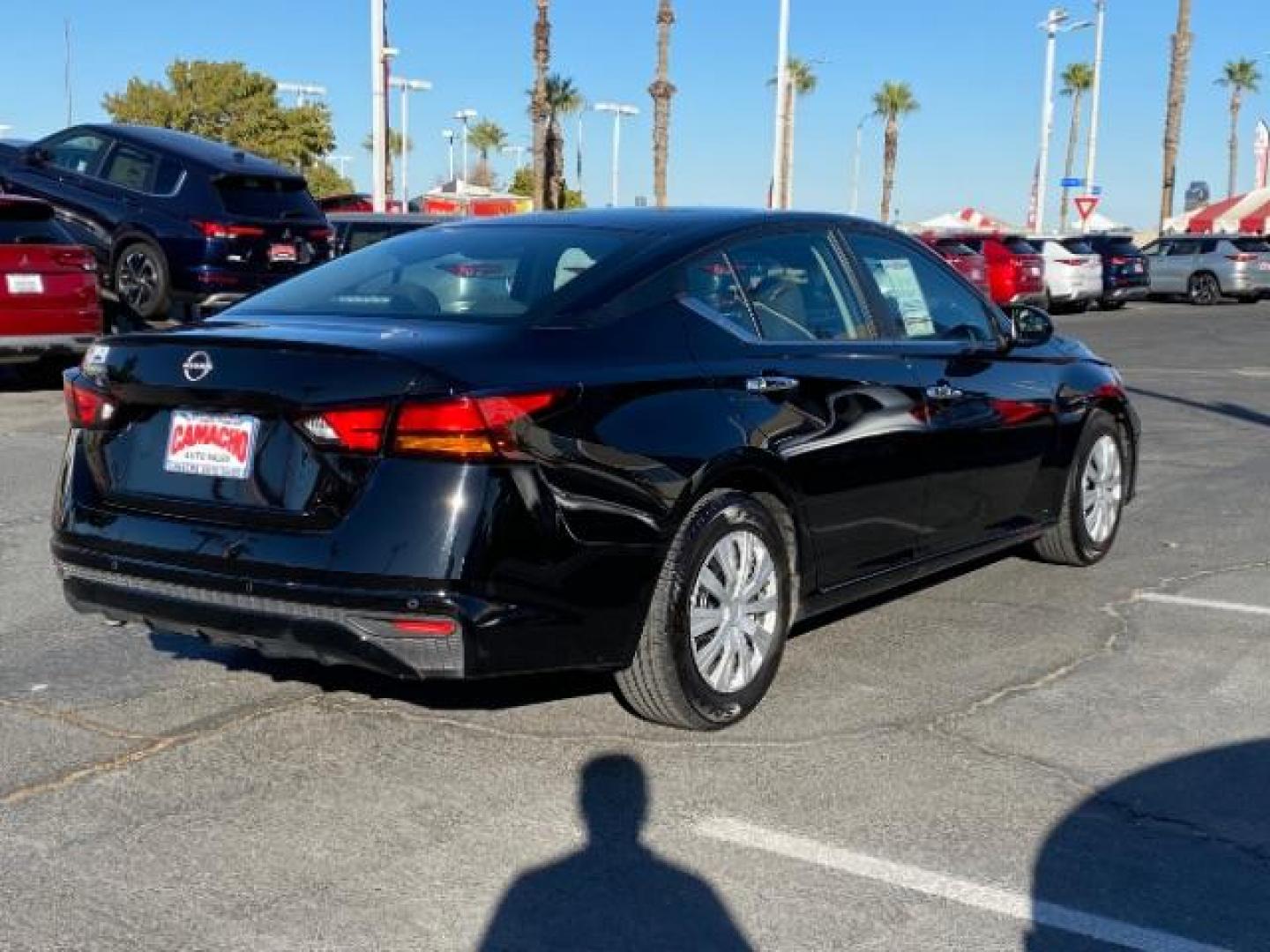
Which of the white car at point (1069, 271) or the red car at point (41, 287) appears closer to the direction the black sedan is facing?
the white car

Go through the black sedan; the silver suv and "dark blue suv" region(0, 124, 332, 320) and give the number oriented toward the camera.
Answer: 0

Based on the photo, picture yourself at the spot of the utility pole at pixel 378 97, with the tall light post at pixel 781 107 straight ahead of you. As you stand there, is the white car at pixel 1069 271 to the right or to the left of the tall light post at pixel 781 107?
right

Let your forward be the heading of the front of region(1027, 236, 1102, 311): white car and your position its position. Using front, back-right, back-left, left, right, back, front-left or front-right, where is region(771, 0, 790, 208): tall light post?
front

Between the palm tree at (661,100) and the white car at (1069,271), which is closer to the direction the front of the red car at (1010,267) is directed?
the palm tree

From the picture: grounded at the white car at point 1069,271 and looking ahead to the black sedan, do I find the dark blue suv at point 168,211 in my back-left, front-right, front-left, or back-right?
front-right

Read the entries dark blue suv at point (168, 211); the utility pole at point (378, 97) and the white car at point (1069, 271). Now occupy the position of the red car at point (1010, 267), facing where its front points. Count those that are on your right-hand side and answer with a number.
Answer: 1

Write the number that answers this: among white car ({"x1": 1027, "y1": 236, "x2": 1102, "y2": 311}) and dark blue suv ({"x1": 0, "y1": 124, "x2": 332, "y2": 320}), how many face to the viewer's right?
0

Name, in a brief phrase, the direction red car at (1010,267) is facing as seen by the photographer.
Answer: facing away from the viewer and to the left of the viewer

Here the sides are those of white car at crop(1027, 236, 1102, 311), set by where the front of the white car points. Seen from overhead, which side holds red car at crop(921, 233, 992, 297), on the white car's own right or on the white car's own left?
on the white car's own left

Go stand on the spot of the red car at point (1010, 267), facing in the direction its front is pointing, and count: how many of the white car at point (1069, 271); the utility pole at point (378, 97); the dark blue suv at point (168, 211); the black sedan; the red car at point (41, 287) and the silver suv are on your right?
2

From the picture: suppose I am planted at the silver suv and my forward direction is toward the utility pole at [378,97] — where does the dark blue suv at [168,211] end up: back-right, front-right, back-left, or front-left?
front-left

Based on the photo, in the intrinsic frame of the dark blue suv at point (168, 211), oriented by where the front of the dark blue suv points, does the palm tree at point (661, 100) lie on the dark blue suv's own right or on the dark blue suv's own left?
on the dark blue suv's own right

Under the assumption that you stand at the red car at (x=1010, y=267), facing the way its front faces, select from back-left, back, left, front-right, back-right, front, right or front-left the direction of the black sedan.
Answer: back-left
